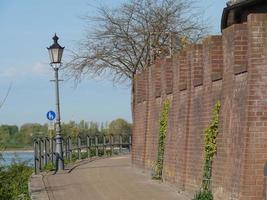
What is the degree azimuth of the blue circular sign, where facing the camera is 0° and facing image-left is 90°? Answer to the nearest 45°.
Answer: approximately 0°

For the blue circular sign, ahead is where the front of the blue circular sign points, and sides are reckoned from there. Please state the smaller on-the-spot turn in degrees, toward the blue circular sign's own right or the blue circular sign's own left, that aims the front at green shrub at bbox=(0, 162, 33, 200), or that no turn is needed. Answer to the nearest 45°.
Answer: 0° — it already faces it

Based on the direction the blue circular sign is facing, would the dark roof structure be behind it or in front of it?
in front
